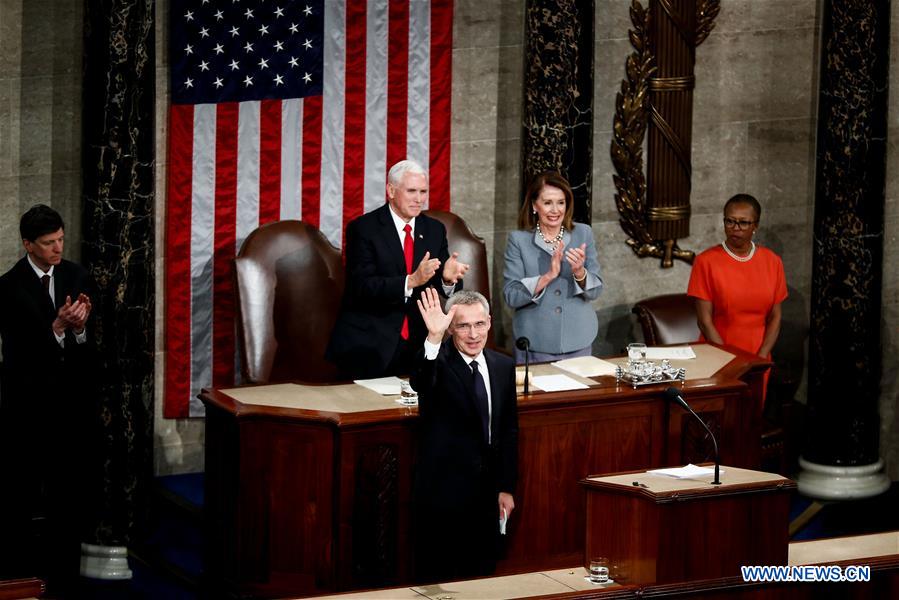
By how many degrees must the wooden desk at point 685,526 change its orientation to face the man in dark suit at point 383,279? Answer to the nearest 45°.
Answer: approximately 180°

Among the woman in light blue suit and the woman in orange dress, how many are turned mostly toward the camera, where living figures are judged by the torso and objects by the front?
2

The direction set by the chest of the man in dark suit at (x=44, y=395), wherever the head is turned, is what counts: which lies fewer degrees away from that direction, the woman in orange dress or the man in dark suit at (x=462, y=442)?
the man in dark suit

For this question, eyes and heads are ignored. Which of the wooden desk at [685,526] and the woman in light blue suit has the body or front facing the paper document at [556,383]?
the woman in light blue suit

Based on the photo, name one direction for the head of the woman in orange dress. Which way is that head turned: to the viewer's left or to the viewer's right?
to the viewer's left

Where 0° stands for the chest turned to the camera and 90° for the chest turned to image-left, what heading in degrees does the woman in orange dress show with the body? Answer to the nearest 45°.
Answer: approximately 0°

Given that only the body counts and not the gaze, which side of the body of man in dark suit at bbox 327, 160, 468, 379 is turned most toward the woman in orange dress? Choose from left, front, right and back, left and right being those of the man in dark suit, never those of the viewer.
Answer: left

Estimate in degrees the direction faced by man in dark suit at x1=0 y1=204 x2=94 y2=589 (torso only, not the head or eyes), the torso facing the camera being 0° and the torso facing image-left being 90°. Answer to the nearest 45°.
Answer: approximately 315°
